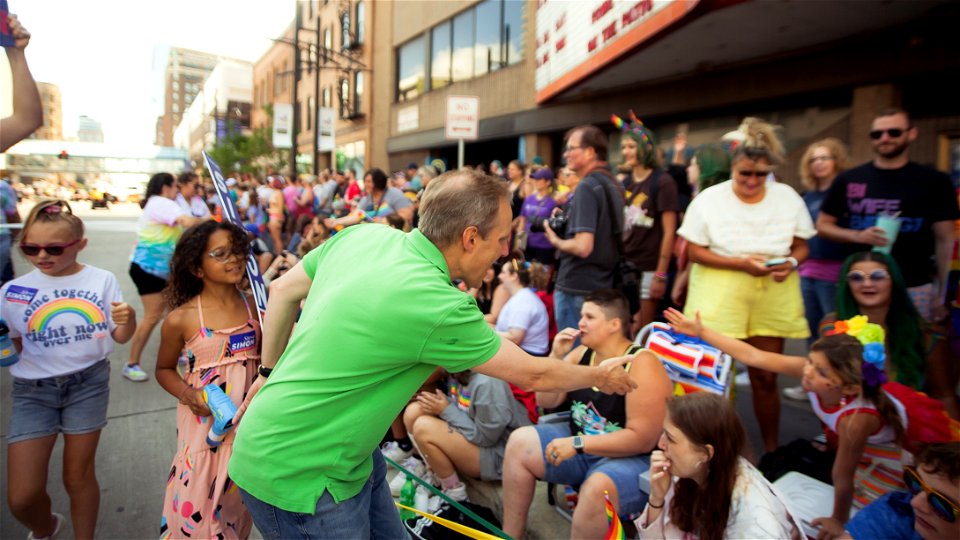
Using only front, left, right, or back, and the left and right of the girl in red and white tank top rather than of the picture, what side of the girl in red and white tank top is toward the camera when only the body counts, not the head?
left

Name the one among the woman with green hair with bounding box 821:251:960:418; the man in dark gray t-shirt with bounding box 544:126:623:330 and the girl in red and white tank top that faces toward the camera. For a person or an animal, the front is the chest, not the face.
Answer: the woman with green hair

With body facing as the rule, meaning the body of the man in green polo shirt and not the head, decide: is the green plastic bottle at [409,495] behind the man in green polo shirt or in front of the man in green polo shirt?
in front

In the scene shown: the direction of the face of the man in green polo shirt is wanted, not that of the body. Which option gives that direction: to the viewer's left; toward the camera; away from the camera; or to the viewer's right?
to the viewer's right

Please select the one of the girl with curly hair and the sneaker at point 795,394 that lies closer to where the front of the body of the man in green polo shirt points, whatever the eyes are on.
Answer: the sneaker

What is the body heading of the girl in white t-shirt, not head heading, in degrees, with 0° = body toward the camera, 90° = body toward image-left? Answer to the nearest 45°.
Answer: approximately 0°

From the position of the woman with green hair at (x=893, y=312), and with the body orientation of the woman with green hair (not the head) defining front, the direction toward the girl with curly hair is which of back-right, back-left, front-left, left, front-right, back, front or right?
front-right

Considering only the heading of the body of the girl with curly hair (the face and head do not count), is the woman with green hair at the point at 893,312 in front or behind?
in front

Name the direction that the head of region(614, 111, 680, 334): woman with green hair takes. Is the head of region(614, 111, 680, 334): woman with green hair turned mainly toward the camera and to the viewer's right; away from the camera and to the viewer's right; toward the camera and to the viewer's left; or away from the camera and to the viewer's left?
toward the camera and to the viewer's left

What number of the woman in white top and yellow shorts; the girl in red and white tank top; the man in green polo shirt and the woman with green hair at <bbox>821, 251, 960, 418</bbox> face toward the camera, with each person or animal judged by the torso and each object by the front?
2
